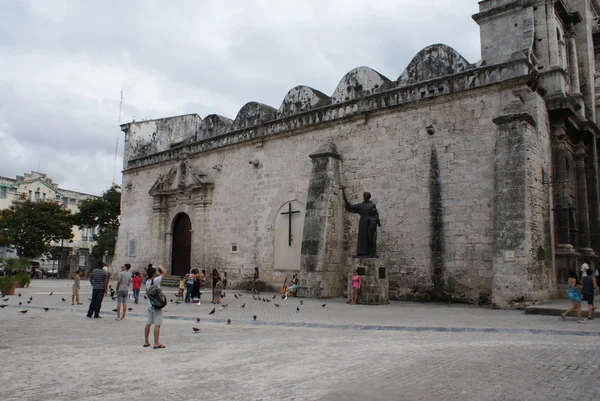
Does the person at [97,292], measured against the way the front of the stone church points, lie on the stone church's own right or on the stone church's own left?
on the stone church's own right

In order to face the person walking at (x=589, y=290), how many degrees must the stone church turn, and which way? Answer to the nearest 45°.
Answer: approximately 90° to its left

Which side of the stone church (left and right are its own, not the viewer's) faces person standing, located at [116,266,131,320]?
right

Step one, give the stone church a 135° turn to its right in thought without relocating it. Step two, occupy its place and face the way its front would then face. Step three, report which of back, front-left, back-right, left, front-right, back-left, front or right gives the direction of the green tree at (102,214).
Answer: front-left

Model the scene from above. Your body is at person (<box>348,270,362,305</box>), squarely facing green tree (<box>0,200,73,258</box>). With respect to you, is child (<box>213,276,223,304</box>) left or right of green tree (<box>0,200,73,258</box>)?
left

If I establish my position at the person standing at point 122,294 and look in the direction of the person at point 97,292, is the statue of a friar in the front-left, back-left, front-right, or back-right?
back-right
